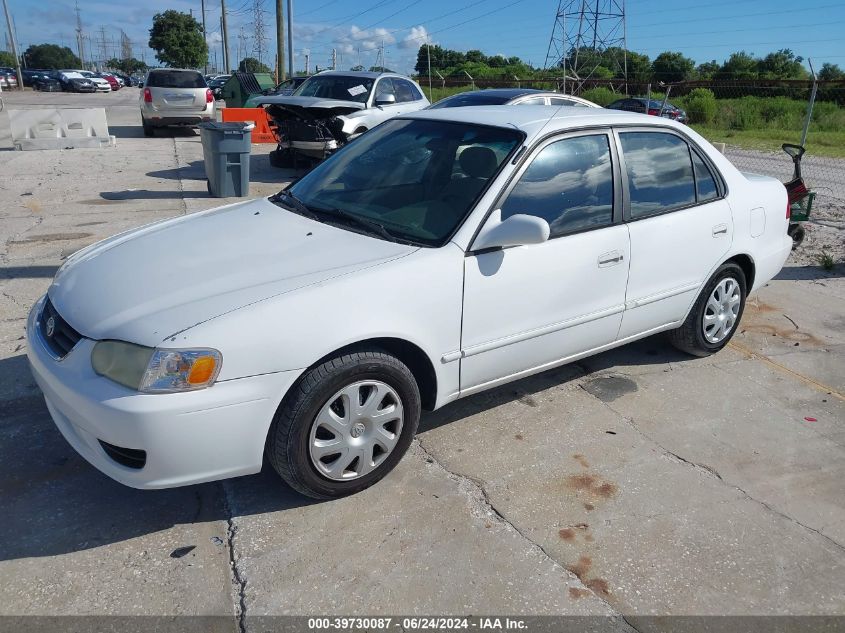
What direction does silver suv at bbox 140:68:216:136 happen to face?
away from the camera

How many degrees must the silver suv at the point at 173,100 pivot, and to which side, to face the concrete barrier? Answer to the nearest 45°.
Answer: approximately 135° to its left

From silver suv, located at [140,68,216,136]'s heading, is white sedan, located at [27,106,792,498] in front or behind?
behind

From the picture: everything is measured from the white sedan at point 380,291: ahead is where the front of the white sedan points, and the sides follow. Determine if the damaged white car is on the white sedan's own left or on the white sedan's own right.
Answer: on the white sedan's own right

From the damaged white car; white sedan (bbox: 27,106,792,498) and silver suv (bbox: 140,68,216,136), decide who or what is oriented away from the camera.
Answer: the silver suv

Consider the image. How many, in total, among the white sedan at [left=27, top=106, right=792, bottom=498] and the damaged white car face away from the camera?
0

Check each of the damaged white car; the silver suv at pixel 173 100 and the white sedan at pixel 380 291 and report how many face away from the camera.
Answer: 1

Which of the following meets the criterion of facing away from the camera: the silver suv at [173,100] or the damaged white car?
the silver suv

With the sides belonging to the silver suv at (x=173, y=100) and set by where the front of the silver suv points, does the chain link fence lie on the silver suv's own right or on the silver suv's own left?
on the silver suv's own right

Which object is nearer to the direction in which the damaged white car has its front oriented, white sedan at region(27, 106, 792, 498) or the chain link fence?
the white sedan

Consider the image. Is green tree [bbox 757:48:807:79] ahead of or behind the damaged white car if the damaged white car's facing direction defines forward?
behind

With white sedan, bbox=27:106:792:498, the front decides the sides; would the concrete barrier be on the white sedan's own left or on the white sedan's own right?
on the white sedan's own right

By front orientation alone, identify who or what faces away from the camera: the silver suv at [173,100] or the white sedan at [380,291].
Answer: the silver suv

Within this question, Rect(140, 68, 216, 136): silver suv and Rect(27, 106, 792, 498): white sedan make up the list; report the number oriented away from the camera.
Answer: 1
